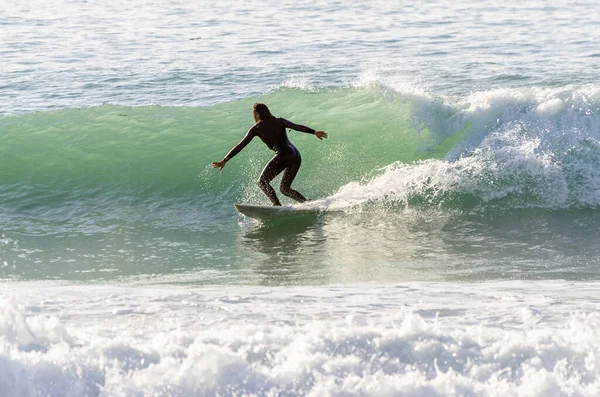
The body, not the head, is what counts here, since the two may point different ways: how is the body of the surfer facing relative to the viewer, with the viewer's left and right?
facing away from the viewer and to the left of the viewer

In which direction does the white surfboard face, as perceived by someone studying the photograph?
facing to the left of the viewer
